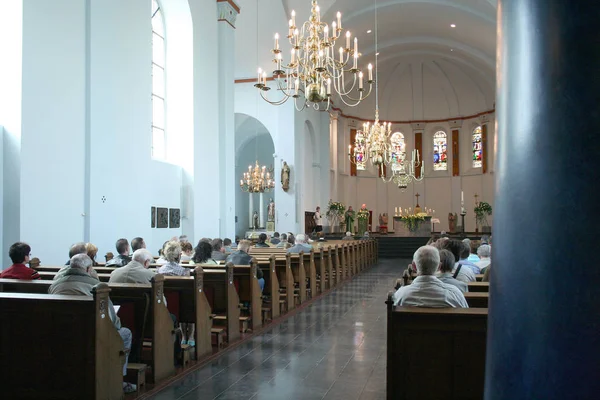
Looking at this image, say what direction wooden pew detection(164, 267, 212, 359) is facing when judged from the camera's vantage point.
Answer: facing away from the viewer and to the right of the viewer

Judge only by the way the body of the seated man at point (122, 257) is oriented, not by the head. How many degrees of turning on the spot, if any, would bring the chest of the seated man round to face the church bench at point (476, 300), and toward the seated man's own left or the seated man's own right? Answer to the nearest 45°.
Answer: approximately 90° to the seated man's own right

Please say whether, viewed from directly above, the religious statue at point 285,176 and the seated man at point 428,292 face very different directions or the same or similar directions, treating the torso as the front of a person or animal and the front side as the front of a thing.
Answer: very different directions

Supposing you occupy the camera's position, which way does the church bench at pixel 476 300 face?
facing away from the viewer

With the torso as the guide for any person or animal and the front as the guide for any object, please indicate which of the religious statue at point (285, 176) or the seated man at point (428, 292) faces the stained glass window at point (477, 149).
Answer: the seated man

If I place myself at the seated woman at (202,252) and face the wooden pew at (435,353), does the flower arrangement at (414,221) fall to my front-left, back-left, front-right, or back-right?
back-left

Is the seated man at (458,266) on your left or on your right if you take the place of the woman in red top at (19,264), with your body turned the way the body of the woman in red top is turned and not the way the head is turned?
on your right

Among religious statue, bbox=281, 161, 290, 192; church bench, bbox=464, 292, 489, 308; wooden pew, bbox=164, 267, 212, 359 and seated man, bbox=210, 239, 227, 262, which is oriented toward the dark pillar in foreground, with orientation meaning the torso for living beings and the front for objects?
the religious statue

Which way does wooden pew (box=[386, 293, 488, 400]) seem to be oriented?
away from the camera

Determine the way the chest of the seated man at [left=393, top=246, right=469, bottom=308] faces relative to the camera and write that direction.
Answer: away from the camera

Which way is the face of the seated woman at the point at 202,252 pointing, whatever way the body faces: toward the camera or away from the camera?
away from the camera
